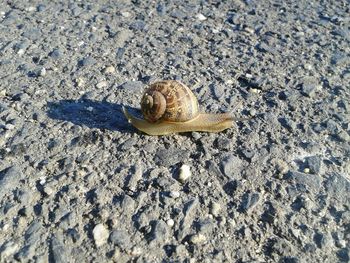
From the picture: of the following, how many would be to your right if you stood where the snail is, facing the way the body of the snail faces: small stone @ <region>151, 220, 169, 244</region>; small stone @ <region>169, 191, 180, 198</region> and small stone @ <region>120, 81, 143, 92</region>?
2

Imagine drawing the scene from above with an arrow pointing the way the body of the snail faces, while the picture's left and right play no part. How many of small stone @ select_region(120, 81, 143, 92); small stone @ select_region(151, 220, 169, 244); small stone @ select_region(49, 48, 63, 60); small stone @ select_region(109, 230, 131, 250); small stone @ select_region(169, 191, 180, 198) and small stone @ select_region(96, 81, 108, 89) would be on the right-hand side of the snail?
3

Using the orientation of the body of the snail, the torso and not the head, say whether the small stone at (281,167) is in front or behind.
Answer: in front

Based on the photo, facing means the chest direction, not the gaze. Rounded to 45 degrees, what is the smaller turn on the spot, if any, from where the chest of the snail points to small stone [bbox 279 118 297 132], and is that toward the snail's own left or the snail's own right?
0° — it already faces it

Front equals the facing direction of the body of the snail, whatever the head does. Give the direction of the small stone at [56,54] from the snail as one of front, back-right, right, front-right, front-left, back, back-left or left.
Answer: back-left

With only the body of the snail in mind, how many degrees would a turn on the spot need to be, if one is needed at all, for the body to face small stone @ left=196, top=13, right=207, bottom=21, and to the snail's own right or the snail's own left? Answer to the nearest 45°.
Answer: approximately 90° to the snail's own left

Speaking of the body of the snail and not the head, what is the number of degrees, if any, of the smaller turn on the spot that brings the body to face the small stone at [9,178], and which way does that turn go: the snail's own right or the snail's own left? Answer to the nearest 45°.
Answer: approximately 135° to the snail's own right

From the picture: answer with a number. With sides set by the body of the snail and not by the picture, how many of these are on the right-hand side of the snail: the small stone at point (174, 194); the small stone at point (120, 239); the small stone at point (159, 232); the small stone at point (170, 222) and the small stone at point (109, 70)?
4

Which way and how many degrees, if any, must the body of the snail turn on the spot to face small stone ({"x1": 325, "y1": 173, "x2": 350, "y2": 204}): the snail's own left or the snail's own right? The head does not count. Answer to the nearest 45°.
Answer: approximately 45° to the snail's own right

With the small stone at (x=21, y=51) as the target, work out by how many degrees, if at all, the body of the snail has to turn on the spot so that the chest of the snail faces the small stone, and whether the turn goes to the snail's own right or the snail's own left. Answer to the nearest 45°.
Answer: approximately 135° to the snail's own left

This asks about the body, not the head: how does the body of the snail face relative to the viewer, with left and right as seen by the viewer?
facing to the right of the viewer

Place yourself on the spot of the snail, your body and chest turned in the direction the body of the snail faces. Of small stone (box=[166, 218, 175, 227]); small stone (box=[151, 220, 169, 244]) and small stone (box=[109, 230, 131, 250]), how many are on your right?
3

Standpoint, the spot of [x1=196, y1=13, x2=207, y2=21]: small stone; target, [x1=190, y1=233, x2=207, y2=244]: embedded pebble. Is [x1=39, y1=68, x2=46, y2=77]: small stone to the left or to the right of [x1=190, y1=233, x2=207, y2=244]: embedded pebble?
right

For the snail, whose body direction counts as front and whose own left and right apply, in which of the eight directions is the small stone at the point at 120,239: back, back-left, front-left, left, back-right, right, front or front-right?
right
